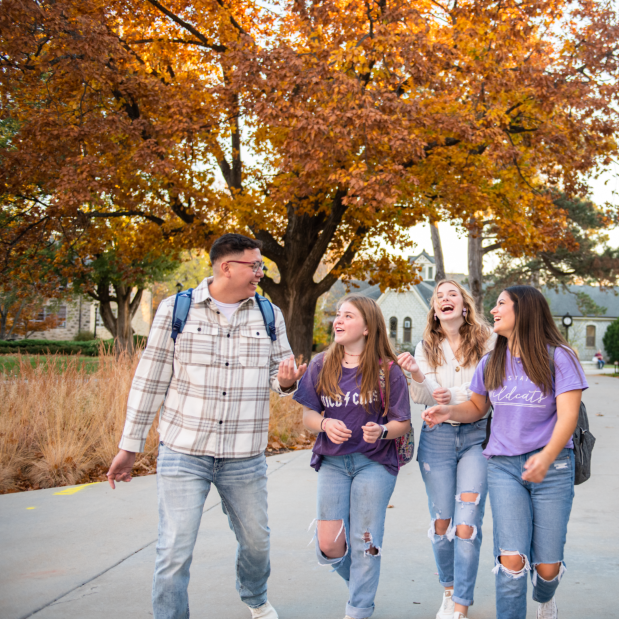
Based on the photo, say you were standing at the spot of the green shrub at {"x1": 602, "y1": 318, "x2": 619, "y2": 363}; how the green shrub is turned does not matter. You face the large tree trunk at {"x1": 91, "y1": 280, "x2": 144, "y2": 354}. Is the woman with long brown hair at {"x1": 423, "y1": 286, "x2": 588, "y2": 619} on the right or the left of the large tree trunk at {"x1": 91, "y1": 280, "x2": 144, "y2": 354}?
left

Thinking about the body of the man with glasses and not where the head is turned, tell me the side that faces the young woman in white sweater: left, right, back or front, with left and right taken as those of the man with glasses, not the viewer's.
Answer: left

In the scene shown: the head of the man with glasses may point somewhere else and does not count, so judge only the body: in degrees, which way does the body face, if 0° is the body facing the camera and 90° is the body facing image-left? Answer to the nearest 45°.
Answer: approximately 0°

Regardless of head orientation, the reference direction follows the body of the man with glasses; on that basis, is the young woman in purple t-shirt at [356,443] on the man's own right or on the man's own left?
on the man's own left

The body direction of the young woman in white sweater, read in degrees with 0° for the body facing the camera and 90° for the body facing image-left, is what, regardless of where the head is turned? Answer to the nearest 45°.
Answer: approximately 0°

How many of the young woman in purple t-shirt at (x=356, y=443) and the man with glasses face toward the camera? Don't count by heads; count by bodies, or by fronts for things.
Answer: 2

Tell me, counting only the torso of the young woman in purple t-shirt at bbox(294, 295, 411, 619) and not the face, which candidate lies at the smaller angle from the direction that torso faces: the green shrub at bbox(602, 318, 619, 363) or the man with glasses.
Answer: the man with glasses

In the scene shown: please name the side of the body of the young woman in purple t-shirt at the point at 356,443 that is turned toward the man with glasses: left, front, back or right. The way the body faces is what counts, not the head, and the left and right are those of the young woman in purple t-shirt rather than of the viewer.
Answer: right

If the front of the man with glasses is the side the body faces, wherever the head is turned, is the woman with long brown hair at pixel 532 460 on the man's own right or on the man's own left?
on the man's own left
